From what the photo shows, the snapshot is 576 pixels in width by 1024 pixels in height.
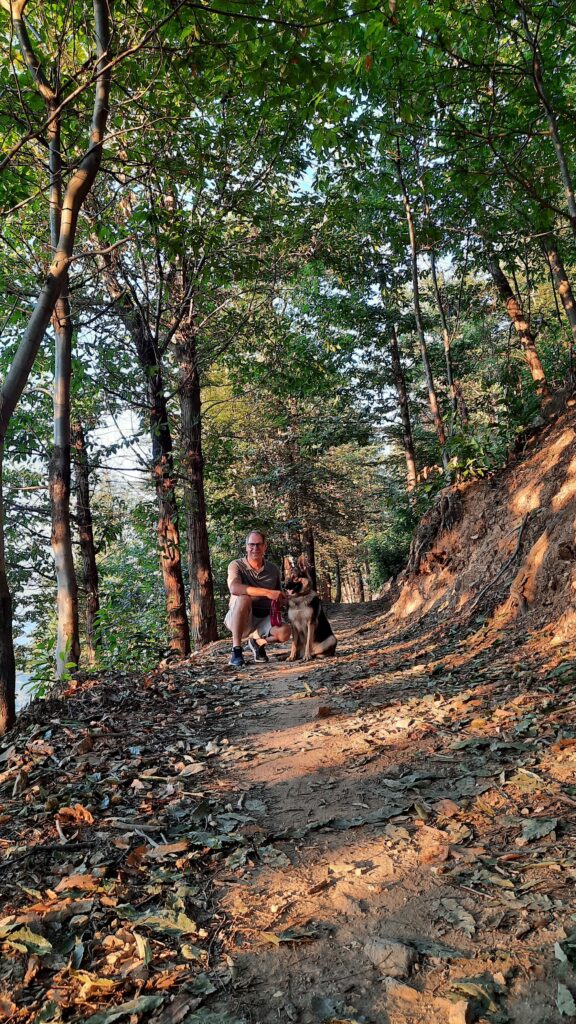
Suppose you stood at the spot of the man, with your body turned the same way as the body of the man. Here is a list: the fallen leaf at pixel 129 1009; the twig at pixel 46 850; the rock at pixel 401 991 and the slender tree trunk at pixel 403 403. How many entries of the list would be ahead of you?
3

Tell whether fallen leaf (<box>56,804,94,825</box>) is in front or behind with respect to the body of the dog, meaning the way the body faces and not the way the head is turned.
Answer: in front

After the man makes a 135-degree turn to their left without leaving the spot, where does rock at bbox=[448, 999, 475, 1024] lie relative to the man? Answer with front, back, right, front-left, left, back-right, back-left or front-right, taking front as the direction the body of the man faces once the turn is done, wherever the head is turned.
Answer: back-right

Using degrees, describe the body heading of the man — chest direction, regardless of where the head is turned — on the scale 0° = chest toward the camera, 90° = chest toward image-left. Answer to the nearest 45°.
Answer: approximately 0°

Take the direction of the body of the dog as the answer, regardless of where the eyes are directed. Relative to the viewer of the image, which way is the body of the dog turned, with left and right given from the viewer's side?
facing the viewer and to the left of the viewer

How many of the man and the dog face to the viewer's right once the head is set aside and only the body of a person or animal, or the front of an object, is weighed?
0

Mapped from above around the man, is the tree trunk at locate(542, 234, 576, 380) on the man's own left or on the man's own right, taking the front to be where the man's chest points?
on the man's own left

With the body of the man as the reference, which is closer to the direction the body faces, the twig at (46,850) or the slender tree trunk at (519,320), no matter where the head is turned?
the twig

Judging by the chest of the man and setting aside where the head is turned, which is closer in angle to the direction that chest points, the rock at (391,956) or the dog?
the rock

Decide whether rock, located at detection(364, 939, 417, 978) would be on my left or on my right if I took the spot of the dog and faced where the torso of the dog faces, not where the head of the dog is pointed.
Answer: on my left
